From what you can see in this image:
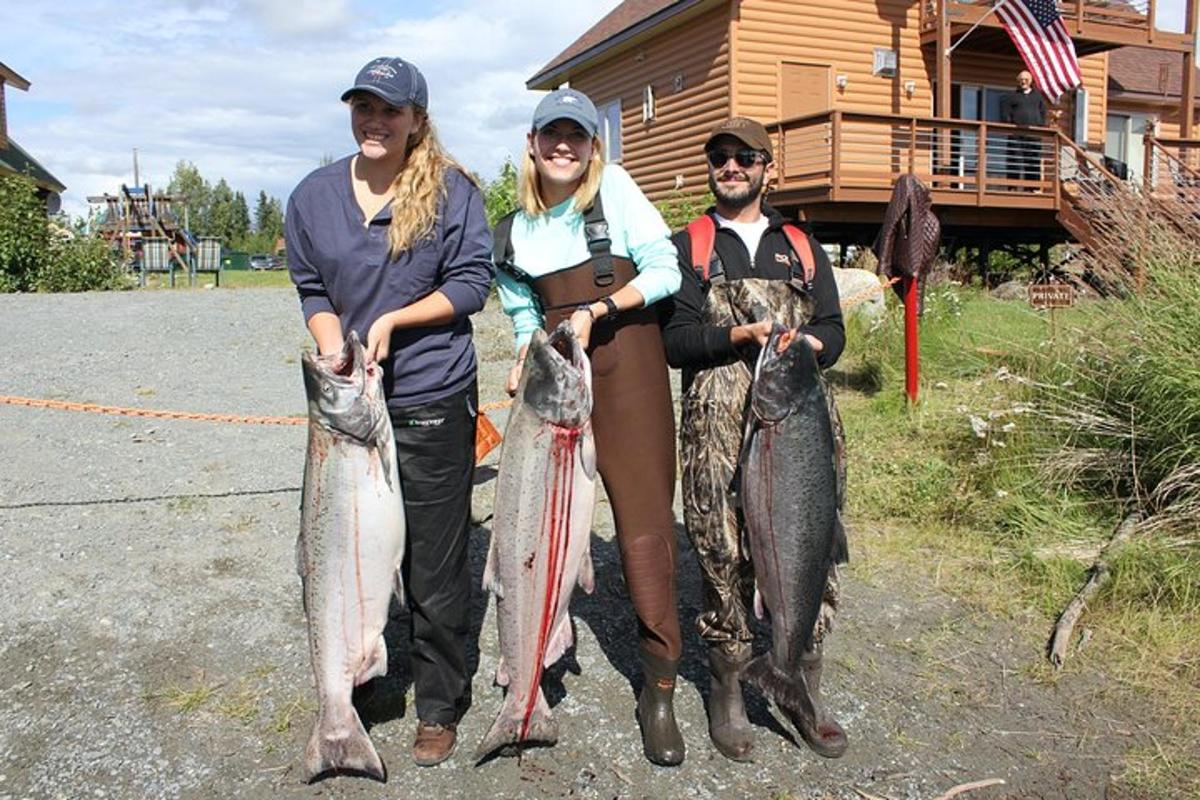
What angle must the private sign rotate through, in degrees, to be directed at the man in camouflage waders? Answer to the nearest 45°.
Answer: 0° — it already faces them

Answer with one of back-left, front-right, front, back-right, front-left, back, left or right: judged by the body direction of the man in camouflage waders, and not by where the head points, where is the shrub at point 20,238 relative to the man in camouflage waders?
back-right

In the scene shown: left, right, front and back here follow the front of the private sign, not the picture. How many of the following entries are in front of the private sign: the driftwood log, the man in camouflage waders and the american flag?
2

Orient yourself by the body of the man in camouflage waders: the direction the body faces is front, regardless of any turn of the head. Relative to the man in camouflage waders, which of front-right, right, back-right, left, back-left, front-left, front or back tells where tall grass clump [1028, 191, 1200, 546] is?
back-left

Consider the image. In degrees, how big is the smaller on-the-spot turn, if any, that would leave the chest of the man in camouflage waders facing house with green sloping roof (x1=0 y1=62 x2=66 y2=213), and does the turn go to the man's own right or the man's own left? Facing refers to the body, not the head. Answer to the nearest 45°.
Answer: approximately 135° to the man's own right

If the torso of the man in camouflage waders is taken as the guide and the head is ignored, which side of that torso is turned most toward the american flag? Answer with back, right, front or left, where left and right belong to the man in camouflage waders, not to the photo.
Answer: back

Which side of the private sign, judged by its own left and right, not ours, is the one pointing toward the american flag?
back

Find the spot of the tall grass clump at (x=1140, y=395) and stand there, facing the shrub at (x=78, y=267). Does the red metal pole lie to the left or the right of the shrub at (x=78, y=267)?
right

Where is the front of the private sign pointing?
toward the camera

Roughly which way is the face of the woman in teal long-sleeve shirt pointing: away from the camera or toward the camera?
toward the camera

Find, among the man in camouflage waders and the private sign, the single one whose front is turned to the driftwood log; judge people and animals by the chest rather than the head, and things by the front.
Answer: the private sign

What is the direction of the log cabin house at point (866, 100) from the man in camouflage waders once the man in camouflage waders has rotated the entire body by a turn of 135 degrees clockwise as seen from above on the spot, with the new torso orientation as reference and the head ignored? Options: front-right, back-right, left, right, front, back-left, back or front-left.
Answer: front-right

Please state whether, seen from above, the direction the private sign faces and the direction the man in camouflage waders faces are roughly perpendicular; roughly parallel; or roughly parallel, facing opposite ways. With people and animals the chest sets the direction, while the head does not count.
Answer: roughly parallel
